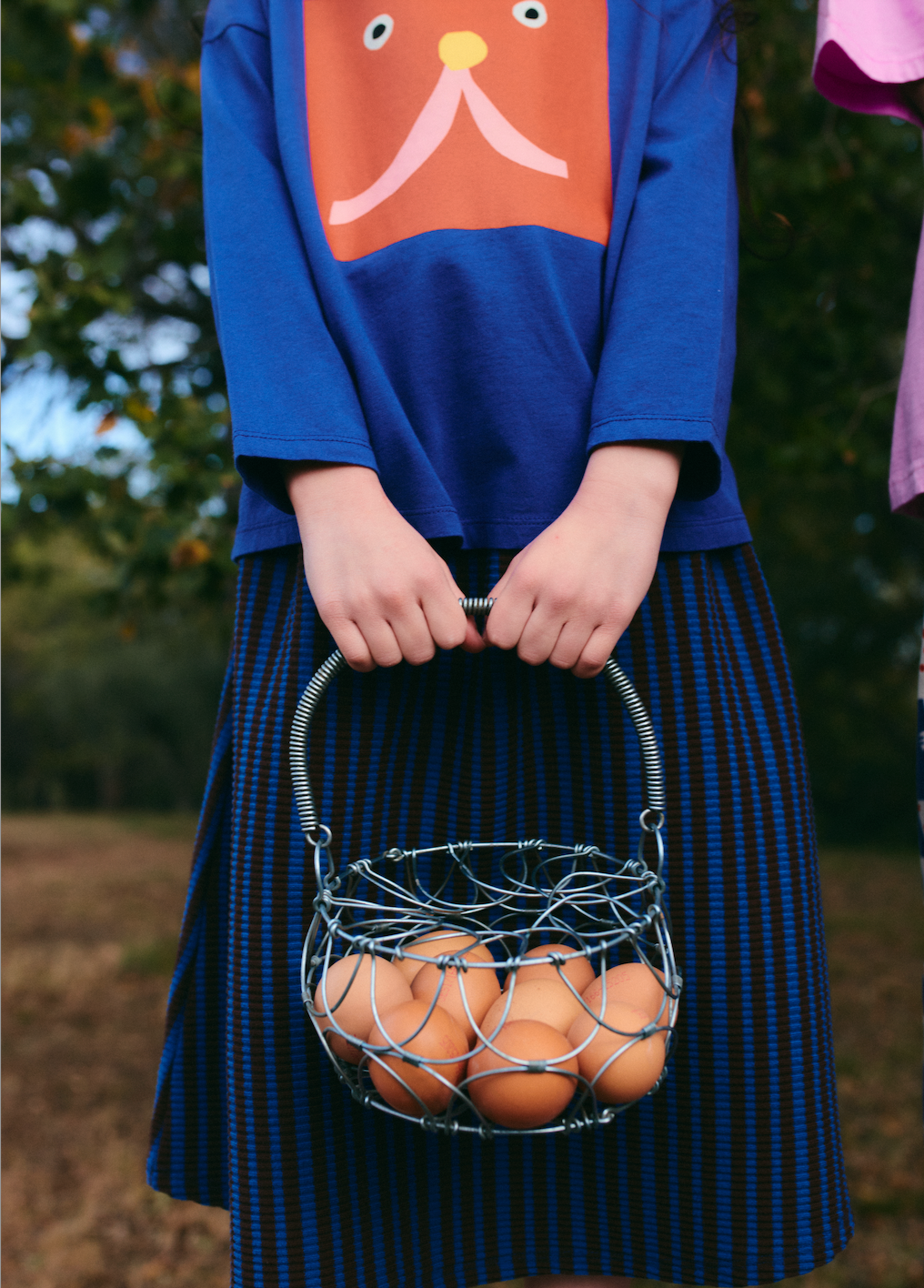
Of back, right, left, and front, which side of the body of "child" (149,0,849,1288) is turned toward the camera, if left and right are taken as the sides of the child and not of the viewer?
front
